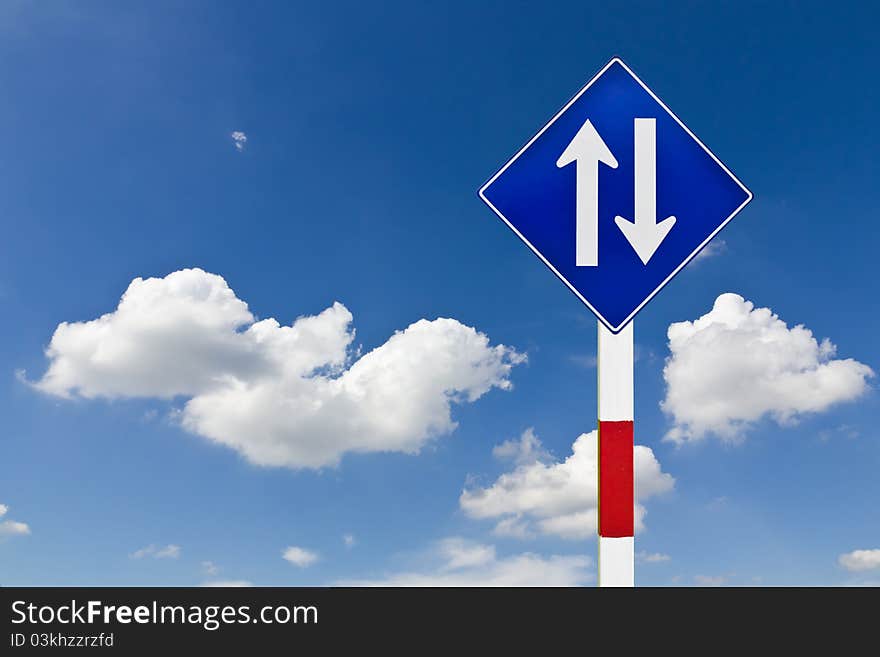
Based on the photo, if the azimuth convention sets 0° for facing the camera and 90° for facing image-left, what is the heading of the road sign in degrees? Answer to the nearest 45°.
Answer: approximately 0°
